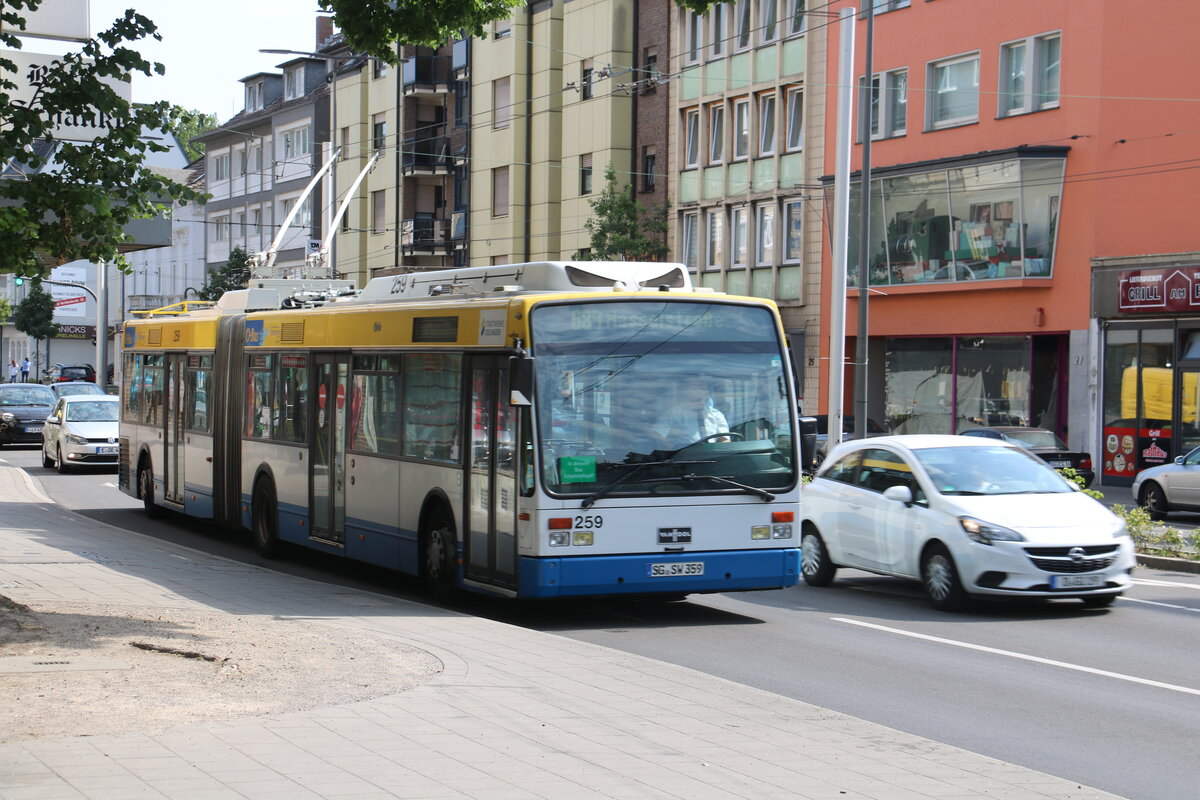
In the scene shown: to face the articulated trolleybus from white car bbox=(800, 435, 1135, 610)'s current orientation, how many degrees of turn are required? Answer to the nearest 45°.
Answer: approximately 90° to its right

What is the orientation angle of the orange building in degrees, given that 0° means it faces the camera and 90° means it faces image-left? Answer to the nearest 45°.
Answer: approximately 45°

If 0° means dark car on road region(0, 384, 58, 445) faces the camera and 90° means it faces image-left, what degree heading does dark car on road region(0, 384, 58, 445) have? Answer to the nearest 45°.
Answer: approximately 0°

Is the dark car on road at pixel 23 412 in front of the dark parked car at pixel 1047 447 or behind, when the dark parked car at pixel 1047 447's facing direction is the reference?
in front

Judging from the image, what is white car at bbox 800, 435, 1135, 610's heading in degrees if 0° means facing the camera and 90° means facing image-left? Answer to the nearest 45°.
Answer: approximately 315°

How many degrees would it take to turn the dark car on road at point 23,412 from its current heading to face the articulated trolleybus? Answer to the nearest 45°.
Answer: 0° — it already faces it

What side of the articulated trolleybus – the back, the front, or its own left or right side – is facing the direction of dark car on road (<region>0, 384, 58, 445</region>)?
back

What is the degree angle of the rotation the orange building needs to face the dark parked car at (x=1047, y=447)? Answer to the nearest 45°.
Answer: approximately 45° to its left

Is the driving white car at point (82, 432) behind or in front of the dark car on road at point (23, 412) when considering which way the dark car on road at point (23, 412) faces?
in front

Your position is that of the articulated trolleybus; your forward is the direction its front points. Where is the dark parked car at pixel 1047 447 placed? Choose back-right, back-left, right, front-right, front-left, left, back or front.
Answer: left

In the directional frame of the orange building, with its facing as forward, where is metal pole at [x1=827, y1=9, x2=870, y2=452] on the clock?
The metal pole is roughly at 11 o'clock from the orange building.
